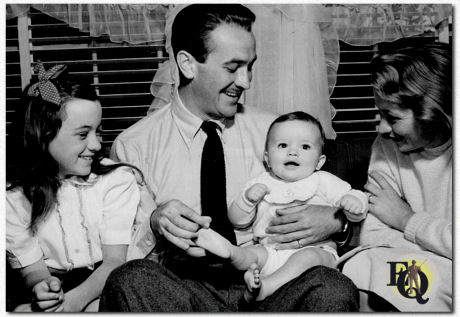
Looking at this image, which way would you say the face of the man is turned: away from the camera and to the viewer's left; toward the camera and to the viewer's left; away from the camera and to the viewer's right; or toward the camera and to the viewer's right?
toward the camera and to the viewer's right

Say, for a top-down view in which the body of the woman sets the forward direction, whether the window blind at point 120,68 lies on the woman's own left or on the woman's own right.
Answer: on the woman's own right

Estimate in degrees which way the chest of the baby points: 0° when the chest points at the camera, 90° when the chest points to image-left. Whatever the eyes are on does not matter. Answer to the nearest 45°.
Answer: approximately 0°

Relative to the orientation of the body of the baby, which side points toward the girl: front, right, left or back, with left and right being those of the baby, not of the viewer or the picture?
right

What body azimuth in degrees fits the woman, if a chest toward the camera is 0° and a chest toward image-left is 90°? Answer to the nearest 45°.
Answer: approximately 45°
